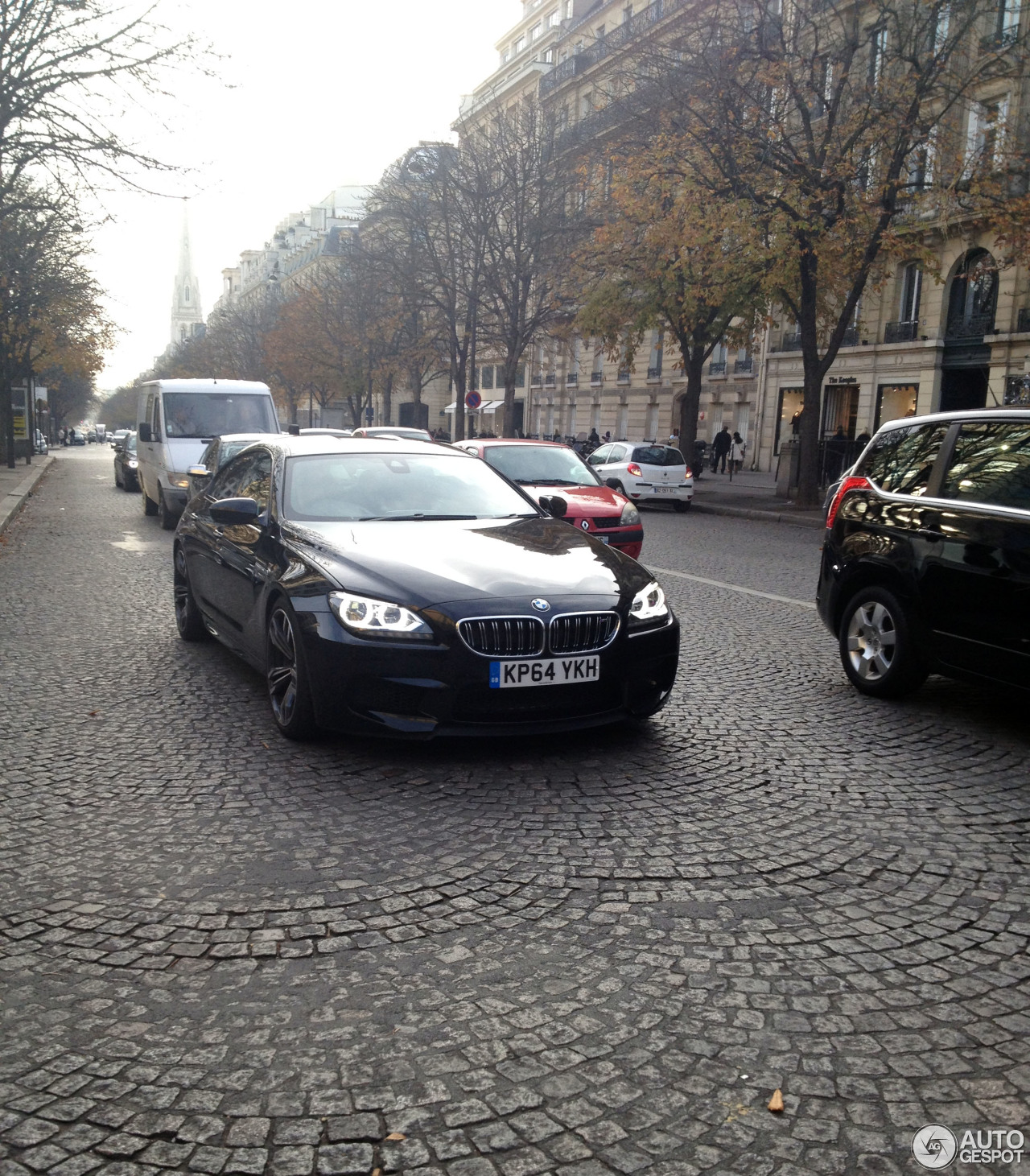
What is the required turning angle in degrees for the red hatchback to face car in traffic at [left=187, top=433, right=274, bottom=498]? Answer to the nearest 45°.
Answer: approximately 135° to its right

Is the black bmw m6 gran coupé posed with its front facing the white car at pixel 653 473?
no

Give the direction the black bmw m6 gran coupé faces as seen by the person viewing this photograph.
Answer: facing the viewer and to the right of the viewer

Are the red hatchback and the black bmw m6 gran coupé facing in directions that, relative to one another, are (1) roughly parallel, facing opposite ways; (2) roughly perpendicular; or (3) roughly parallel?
roughly parallel

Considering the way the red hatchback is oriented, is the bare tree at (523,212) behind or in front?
behind

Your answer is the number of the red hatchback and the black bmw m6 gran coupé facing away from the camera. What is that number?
0

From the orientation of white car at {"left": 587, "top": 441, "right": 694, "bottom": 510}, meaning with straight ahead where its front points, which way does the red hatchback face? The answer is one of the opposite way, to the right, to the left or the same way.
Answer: the opposite way

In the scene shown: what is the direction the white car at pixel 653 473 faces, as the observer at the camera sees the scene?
facing away from the viewer and to the left of the viewer

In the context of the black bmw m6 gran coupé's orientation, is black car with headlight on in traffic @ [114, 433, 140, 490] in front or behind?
behind

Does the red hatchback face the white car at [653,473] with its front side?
no

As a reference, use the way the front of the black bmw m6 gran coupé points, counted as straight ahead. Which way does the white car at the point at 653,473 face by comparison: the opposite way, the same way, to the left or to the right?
the opposite way

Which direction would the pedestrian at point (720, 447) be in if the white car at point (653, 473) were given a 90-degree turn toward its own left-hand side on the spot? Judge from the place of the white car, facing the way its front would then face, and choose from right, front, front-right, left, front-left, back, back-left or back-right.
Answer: back-right

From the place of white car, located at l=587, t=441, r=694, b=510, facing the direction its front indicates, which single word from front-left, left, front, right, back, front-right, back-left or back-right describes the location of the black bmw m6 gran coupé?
back-left

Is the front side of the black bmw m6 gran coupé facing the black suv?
no

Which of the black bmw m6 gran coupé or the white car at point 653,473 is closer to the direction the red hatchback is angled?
the black bmw m6 gran coupé
